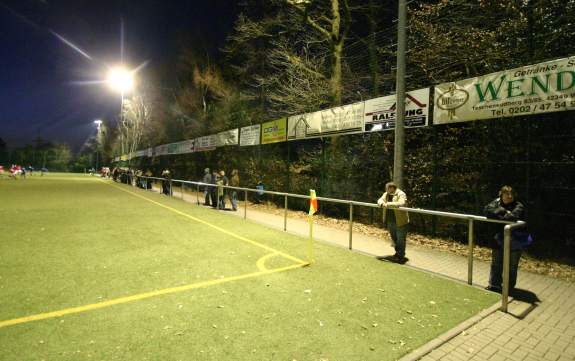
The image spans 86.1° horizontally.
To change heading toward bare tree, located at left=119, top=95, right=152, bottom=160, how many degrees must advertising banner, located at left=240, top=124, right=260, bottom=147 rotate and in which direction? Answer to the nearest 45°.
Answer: approximately 90° to its right

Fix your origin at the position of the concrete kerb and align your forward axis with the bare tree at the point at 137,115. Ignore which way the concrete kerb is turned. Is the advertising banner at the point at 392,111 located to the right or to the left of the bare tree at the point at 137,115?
right

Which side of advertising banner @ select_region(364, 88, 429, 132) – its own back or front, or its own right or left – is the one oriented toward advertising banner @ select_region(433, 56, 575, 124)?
left

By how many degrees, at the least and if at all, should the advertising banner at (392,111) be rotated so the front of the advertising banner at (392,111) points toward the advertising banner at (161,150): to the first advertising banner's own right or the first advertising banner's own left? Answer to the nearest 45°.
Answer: approximately 90° to the first advertising banner's own right

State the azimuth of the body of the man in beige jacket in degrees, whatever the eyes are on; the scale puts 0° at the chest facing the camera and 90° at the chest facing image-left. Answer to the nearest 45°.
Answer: approximately 45°

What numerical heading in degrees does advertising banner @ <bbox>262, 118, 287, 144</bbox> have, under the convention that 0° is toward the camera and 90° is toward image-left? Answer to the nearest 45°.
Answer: approximately 45°

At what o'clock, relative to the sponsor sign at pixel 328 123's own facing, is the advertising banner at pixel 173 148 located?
The advertising banner is roughly at 3 o'clock from the sponsor sign.
